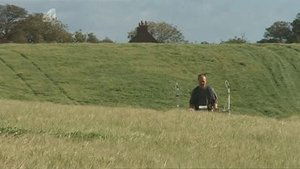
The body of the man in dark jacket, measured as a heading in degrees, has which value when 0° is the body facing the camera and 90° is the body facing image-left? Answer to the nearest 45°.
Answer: approximately 0°
